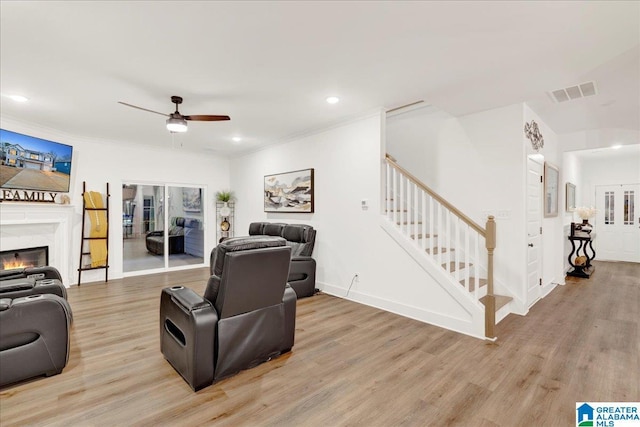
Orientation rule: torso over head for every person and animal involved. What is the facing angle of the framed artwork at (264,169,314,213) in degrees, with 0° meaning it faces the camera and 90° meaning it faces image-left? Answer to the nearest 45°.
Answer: approximately 45°

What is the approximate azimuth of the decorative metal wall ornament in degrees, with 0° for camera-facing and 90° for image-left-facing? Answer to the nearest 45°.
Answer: approximately 315°

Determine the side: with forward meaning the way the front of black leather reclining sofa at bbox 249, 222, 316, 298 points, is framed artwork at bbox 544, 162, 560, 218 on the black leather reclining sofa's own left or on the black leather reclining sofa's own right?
on the black leather reclining sofa's own left

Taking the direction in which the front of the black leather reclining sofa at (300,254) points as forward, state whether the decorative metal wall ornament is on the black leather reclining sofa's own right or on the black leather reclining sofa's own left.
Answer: on the black leather reclining sofa's own left

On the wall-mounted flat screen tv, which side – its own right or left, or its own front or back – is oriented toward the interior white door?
front

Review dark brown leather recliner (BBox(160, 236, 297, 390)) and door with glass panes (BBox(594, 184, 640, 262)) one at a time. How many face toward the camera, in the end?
1

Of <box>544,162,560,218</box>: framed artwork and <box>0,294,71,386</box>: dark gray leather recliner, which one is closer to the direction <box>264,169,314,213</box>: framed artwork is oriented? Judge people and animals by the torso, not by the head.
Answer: the dark gray leather recliner

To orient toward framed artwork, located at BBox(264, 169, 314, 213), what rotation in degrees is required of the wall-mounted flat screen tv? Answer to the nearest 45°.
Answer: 0° — it already faces it

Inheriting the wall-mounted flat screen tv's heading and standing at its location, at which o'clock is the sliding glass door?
The sliding glass door is roughly at 10 o'clock from the wall-mounted flat screen tv.

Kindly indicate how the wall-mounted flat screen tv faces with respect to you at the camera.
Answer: facing the viewer and to the right of the viewer

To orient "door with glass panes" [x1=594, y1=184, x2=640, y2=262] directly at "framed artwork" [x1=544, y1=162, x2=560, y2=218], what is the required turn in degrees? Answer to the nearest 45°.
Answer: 0° — it already faces it

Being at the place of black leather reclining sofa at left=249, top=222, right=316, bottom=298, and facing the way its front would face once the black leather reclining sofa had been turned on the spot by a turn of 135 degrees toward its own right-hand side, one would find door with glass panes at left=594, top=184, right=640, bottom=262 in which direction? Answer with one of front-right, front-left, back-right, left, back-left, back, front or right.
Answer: right

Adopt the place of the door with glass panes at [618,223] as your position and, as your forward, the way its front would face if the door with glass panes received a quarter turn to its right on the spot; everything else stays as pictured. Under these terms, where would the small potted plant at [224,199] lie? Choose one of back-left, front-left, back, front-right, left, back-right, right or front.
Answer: front-left
